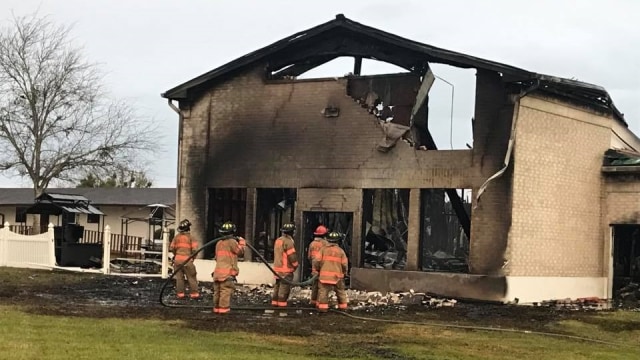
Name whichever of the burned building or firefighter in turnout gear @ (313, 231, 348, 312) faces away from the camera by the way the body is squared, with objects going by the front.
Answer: the firefighter in turnout gear

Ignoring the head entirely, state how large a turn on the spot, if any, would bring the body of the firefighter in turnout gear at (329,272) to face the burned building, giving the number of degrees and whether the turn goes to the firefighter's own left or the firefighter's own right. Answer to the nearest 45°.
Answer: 0° — they already face it

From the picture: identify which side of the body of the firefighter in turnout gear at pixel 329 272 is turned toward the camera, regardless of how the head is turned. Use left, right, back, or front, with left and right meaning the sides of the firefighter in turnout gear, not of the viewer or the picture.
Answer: back

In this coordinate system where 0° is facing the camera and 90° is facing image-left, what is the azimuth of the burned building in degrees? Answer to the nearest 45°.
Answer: approximately 0°

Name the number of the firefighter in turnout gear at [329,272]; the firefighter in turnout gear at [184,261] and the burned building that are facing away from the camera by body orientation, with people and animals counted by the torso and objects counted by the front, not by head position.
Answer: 2

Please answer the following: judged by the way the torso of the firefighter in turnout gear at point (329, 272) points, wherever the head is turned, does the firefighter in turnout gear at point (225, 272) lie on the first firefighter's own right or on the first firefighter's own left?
on the first firefighter's own left

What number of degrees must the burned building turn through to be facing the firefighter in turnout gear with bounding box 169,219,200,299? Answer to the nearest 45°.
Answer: approximately 45° to its right

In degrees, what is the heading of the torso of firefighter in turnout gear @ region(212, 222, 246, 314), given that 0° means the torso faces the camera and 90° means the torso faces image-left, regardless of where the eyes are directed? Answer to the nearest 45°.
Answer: approximately 225°

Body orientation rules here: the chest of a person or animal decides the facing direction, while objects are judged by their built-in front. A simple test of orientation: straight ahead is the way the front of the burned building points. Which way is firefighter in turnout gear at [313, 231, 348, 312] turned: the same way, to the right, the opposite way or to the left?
the opposite way

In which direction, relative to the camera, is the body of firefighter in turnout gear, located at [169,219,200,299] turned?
away from the camera

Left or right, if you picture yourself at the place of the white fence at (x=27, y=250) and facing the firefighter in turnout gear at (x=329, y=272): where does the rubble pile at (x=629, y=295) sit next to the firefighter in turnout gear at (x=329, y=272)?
left
